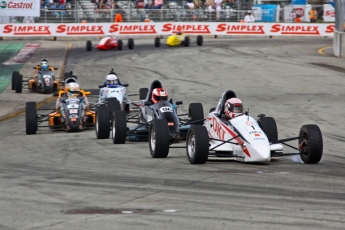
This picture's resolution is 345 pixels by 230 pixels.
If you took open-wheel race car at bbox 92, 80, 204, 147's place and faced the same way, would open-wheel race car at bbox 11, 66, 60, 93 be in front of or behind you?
behind

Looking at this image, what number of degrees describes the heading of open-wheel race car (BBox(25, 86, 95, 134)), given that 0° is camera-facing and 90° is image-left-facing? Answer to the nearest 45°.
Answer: approximately 0°

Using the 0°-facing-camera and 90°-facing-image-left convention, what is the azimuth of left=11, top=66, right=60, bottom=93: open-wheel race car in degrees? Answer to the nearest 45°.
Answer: approximately 0°

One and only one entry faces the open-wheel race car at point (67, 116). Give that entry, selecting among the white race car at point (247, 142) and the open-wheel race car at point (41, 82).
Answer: the open-wheel race car at point (41, 82)

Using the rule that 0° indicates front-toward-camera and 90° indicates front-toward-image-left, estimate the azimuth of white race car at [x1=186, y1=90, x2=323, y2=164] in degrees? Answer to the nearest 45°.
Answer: approximately 315°

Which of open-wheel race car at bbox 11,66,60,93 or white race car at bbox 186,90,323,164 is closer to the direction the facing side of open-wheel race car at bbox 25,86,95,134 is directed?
the white race car

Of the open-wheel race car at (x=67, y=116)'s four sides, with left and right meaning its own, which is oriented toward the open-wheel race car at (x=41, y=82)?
back

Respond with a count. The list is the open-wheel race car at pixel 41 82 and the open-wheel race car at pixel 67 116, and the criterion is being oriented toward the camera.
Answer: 2

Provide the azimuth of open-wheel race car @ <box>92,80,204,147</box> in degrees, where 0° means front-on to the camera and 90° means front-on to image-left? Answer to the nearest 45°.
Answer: approximately 315°

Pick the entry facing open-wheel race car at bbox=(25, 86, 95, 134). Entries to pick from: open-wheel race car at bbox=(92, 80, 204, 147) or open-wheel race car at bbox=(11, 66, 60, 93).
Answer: open-wheel race car at bbox=(11, 66, 60, 93)

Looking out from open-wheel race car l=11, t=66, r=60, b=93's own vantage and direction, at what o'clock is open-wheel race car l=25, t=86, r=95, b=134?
open-wheel race car l=25, t=86, r=95, b=134 is roughly at 12 o'clock from open-wheel race car l=11, t=66, r=60, b=93.
